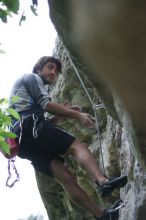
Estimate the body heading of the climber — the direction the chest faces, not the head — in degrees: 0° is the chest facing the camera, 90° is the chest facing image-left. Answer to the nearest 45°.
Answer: approximately 270°
